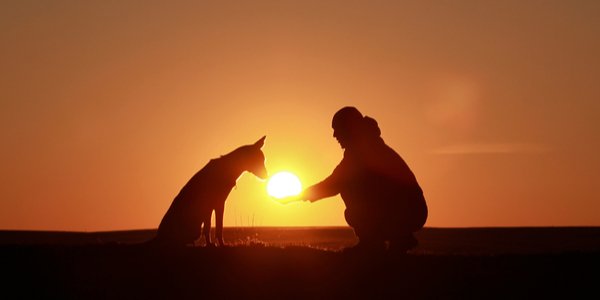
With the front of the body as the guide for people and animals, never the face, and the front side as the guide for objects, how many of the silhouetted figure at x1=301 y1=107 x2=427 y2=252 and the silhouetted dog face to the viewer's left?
1

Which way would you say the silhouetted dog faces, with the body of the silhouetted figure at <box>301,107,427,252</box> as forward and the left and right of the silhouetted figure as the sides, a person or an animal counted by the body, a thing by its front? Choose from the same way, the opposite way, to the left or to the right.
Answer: the opposite way

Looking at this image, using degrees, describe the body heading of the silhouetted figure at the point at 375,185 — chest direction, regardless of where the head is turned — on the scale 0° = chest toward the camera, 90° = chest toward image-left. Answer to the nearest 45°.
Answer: approximately 90°

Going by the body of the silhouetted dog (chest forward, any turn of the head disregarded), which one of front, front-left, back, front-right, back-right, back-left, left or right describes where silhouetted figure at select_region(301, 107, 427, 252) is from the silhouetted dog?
front-right

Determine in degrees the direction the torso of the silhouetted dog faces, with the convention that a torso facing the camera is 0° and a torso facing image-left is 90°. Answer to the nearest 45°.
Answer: approximately 270°

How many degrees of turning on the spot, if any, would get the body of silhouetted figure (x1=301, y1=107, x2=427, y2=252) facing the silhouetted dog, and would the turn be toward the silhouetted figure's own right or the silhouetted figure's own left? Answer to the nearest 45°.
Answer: approximately 45° to the silhouetted figure's own right
